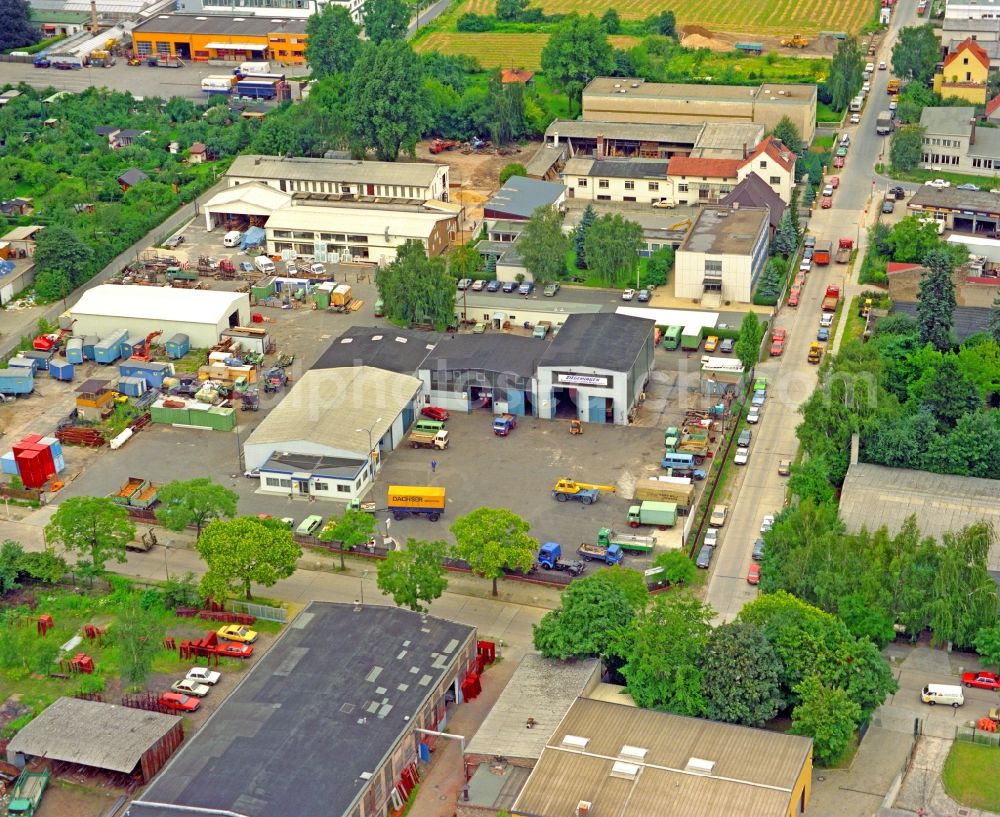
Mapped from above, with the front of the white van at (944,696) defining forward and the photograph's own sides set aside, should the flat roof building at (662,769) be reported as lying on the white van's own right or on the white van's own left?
on the white van's own left

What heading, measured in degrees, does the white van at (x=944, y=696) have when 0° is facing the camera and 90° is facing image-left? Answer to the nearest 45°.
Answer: approximately 90°

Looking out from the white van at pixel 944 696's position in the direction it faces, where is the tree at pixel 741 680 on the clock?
The tree is roughly at 11 o'clock from the white van.

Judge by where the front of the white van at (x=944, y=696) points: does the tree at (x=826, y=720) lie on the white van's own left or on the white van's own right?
on the white van's own left

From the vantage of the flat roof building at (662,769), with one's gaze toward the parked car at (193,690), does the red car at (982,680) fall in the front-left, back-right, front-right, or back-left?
back-right

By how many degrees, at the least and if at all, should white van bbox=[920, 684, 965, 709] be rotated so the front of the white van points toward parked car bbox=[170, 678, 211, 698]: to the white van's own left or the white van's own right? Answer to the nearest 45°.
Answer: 0° — it already faces it

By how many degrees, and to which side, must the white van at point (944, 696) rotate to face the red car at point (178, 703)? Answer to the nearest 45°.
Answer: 0° — it already faces it

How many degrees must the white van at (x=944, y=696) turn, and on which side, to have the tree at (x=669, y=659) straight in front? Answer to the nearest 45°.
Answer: approximately 45° to its left

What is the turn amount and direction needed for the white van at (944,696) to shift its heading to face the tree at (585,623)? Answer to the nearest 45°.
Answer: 0° — it already faces it
